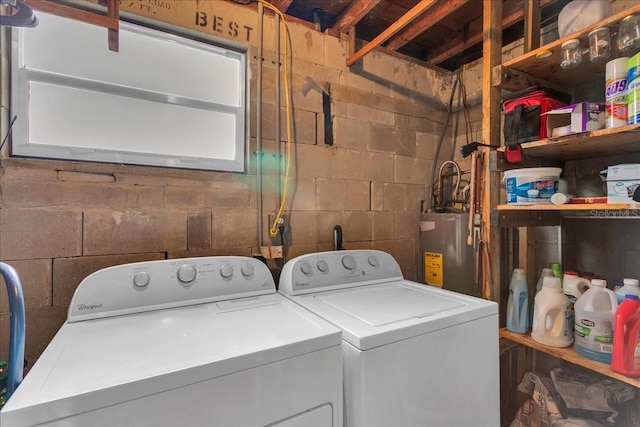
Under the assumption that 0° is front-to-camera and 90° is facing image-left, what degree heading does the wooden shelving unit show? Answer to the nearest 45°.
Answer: approximately 45°

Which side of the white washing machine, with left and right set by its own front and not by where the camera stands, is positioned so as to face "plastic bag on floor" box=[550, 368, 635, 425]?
left

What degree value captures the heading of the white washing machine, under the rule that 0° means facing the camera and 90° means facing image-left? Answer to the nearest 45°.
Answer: approximately 315°

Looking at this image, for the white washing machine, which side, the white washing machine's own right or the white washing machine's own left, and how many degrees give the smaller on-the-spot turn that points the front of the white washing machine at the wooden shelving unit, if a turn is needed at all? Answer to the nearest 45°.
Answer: approximately 90° to the white washing machine's own left

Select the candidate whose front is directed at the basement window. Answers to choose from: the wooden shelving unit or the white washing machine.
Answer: the wooden shelving unit
